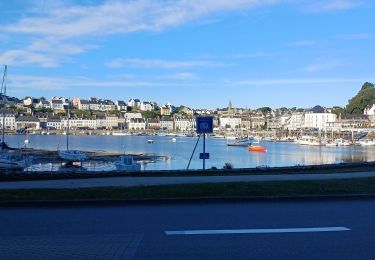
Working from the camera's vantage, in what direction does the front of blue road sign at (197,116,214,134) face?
facing the viewer
